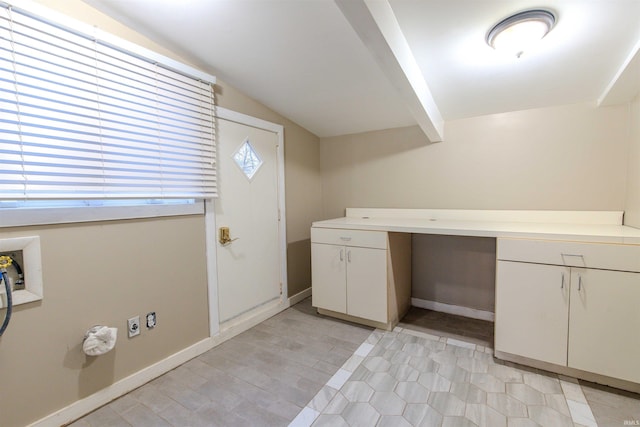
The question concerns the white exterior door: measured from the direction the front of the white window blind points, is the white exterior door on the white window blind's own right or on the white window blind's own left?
on the white window blind's own left

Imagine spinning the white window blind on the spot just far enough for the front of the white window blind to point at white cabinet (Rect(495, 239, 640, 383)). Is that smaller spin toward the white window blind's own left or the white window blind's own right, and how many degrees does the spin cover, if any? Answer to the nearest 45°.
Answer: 0° — it already faces it

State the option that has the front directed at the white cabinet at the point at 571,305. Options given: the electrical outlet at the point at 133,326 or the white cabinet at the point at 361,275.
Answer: the electrical outlet

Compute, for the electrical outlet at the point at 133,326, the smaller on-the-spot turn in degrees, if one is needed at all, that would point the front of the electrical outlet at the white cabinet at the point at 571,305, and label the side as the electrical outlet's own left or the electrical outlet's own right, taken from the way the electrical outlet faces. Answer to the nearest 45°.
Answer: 0° — it already faces it

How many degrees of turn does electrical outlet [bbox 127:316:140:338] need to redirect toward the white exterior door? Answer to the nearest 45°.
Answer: approximately 45° to its left

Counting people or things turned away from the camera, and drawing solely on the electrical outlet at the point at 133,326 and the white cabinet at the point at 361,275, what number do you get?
0

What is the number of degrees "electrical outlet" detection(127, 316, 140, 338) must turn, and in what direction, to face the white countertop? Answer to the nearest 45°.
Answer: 0° — it already faces it

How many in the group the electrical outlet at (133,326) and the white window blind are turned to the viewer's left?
0
